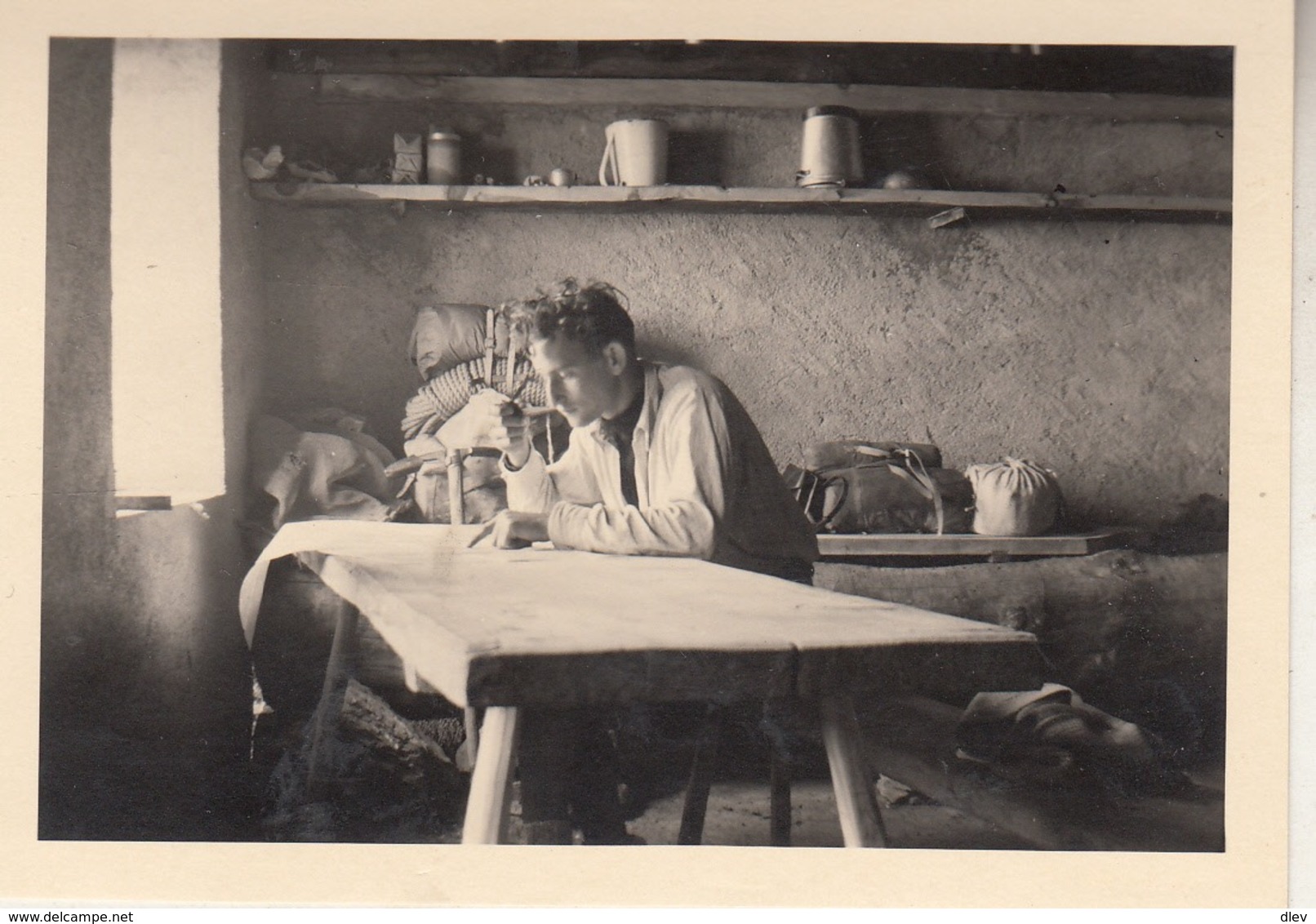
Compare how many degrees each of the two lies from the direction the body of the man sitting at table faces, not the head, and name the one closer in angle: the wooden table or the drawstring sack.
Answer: the wooden table

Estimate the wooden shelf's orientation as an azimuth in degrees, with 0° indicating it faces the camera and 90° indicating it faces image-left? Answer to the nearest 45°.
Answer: approximately 0°

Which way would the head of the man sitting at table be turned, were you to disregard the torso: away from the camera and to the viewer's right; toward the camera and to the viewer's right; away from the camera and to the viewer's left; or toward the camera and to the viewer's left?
toward the camera and to the viewer's left

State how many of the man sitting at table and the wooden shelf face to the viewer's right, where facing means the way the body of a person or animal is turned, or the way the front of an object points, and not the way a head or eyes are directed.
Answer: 0
